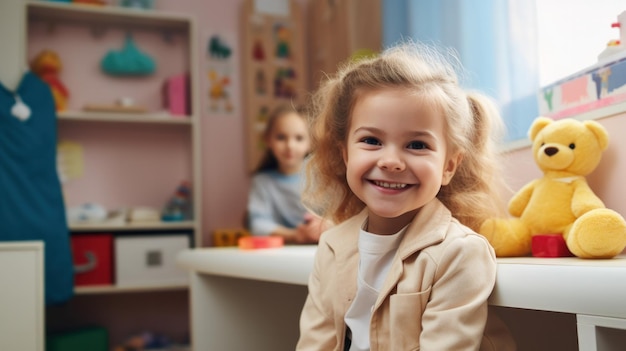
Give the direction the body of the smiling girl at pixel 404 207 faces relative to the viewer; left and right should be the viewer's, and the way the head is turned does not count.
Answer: facing the viewer and to the left of the viewer

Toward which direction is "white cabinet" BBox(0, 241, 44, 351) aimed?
toward the camera

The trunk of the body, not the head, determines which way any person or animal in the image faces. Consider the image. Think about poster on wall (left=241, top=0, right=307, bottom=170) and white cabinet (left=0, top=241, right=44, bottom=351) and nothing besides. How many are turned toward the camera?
2

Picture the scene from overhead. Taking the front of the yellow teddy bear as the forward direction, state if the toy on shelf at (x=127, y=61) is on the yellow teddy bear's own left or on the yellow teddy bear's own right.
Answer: on the yellow teddy bear's own right

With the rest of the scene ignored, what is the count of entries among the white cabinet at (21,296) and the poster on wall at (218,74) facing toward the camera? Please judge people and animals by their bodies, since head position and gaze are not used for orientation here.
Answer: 2

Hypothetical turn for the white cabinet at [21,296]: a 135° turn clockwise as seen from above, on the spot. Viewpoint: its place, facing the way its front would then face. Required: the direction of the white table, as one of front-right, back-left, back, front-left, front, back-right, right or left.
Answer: back

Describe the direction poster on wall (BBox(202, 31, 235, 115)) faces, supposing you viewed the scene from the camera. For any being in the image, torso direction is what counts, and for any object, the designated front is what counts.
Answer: facing the viewer
